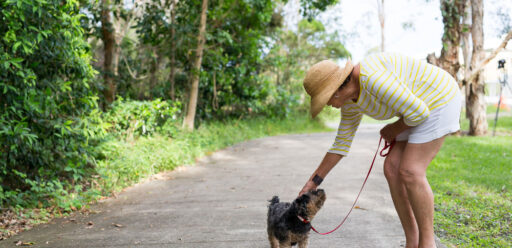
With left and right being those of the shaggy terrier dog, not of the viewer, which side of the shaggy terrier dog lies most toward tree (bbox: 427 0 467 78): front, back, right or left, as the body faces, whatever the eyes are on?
left

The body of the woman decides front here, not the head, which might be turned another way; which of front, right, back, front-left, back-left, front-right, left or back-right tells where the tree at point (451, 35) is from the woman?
right

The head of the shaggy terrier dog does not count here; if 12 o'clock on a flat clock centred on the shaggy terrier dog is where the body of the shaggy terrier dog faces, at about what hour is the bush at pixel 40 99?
The bush is roughly at 7 o'clock from the shaggy terrier dog.

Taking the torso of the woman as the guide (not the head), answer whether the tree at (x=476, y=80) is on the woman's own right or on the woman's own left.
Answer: on the woman's own right

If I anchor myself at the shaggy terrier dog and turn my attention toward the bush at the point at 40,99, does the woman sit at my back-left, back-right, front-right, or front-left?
back-right

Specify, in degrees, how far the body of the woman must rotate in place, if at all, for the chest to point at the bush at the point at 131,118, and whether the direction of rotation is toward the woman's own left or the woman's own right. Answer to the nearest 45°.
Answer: approximately 45° to the woman's own right

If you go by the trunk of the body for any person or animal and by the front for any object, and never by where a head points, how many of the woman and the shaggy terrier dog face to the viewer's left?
1

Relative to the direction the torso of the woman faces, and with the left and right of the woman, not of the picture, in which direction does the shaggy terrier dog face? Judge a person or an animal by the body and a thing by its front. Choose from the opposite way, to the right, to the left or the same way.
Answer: the opposite way

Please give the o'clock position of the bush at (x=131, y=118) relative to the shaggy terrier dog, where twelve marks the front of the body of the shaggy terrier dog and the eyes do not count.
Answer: The bush is roughly at 8 o'clock from the shaggy terrier dog.

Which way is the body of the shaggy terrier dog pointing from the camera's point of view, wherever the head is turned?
to the viewer's right

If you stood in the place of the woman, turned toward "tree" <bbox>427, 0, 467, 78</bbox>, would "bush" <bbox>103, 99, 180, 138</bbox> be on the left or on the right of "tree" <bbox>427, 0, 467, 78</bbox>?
left

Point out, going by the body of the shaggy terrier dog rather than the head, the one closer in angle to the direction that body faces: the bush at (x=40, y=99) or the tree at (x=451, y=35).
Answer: the tree

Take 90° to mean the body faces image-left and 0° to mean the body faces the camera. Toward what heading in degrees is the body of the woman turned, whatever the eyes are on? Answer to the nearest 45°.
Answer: approximately 90°
